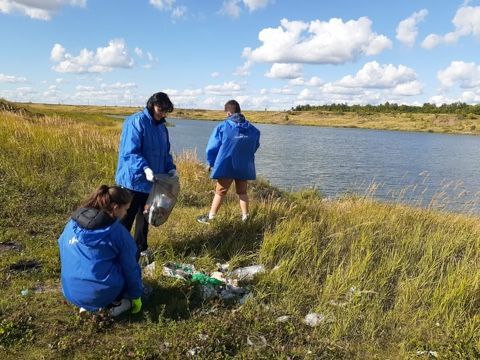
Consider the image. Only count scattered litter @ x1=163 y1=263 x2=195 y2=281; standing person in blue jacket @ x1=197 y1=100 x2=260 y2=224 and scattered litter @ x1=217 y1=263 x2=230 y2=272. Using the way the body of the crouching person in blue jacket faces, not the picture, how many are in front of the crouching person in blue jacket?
3

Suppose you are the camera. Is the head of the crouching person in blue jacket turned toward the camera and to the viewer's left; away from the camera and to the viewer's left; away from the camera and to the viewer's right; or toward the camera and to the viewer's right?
away from the camera and to the viewer's right

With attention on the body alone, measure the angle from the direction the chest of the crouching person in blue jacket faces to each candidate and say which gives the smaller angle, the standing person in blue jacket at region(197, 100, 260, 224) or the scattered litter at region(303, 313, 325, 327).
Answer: the standing person in blue jacket

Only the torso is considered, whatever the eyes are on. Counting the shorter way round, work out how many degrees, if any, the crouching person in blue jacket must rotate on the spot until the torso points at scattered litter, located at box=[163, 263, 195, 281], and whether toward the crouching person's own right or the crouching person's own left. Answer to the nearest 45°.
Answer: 0° — they already face it

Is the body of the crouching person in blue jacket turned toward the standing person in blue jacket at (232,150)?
yes

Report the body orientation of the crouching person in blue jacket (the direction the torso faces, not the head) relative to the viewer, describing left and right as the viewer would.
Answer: facing away from the viewer and to the right of the viewer

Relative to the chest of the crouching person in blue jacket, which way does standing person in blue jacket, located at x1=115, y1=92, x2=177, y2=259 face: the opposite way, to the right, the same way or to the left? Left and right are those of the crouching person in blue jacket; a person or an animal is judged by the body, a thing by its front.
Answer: to the right

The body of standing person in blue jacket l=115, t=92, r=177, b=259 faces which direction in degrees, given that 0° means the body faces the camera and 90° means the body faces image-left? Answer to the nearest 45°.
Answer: approximately 315°

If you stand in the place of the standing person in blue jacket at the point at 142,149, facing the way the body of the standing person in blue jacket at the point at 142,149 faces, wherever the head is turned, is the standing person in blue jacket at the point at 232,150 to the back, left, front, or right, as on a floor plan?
left

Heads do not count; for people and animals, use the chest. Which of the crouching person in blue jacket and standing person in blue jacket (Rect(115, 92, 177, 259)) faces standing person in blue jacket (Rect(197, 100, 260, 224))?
the crouching person in blue jacket
